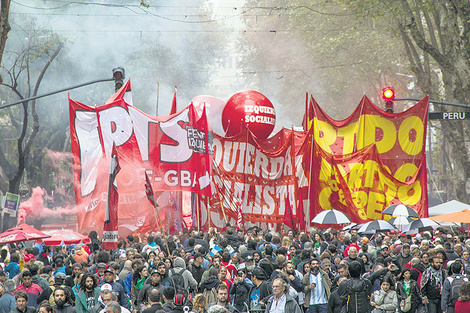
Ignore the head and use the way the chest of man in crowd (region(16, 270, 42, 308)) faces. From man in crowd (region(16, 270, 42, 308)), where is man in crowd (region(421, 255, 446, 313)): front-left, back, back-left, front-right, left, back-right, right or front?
left

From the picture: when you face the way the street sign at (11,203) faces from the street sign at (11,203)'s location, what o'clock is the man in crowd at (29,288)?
The man in crowd is roughly at 12 o'clock from the street sign.

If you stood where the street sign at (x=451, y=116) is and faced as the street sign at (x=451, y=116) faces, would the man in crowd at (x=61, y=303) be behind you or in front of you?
in front

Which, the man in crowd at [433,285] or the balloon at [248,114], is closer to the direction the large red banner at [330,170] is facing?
the man in crowd

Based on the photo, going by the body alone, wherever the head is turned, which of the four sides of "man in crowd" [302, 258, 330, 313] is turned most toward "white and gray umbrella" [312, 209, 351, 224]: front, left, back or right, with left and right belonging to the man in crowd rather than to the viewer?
back

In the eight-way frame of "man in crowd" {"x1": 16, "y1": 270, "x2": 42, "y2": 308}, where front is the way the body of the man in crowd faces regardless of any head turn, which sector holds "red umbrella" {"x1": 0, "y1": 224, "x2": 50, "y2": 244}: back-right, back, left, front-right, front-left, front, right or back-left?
back

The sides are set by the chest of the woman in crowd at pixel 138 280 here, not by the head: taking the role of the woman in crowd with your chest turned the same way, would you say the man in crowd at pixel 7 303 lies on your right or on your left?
on your right

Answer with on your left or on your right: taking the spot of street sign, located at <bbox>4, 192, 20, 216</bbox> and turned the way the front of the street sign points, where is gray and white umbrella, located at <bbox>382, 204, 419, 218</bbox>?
on your left

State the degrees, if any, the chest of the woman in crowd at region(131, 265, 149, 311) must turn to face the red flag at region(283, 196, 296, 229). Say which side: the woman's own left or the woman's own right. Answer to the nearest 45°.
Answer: approximately 90° to the woman's own left

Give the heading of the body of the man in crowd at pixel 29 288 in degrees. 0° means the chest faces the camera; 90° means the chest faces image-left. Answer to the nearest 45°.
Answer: approximately 0°

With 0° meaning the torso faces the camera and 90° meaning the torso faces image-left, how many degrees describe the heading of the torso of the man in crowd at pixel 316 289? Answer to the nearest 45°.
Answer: approximately 0°
